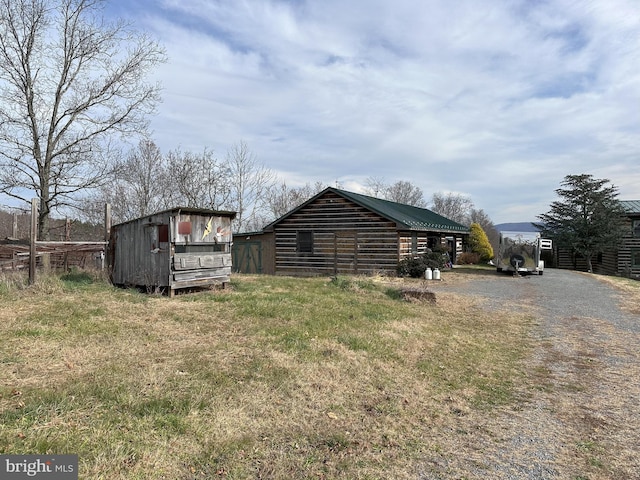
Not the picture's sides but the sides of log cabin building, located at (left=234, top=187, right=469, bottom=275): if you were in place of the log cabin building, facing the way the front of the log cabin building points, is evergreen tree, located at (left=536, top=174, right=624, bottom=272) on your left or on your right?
on your left

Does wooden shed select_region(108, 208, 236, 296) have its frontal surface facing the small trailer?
no

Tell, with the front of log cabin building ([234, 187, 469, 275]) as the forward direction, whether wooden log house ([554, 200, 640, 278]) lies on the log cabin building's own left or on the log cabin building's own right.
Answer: on the log cabin building's own left

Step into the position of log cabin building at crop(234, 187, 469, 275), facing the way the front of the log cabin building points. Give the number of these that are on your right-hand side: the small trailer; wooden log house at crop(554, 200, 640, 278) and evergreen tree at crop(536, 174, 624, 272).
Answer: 0

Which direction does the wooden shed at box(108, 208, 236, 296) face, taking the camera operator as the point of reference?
facing the viewer and to the right of the viewer

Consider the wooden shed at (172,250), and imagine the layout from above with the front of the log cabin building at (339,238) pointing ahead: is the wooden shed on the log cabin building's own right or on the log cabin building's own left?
on the log cabin building's own right

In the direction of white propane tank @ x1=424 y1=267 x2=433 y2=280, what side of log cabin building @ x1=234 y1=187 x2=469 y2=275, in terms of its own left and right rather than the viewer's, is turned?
front

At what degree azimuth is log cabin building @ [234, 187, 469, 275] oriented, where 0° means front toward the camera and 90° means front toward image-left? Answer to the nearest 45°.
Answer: approximately 315°
